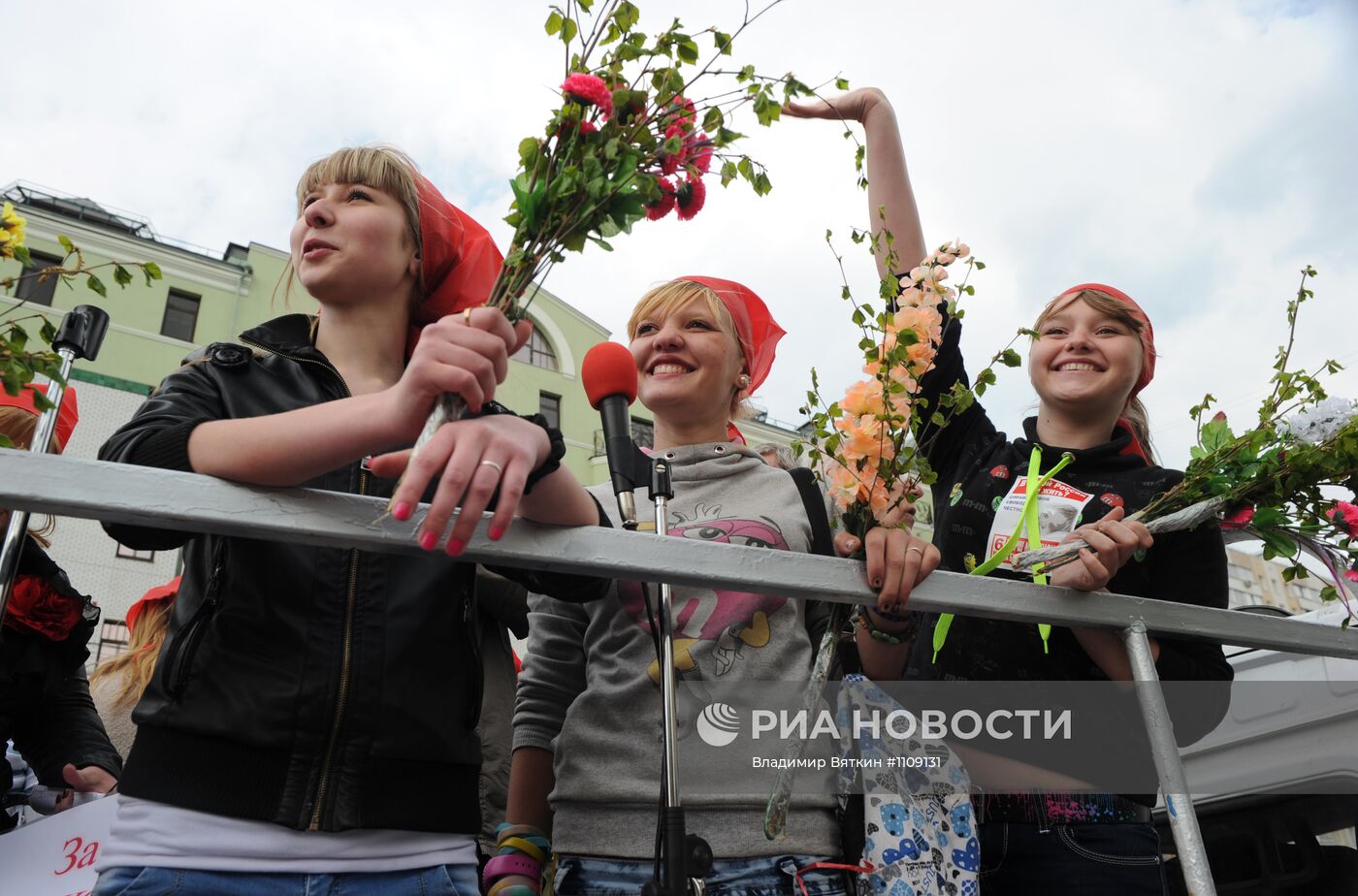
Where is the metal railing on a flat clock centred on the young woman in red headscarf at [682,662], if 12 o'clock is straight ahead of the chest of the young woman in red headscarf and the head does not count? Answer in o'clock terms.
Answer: The metal railing is roughly at 12 o'clock from the young woman in red headscarf.

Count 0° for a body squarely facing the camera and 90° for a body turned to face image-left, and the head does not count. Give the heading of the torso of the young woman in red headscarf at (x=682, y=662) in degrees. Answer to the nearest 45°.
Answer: approximately 0°

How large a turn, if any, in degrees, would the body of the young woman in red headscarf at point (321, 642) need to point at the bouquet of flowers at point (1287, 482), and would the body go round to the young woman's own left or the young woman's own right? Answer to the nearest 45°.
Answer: approximately 90° to the young woman's own left

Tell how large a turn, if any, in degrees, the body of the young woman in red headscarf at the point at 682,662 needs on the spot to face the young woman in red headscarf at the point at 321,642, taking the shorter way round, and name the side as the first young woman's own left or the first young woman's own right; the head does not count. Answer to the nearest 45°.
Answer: approximately 45° to the first young woman's own right

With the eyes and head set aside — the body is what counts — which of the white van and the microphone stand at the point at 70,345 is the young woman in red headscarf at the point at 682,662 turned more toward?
the microphone stand

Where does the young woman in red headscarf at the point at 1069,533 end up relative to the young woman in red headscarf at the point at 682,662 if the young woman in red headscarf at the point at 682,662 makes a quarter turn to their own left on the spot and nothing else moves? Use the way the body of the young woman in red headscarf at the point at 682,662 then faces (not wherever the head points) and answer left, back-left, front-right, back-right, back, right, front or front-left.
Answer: front

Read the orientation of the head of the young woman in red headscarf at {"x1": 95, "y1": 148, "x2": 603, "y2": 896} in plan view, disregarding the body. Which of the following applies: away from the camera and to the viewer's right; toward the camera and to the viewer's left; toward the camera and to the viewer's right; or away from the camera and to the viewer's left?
toward the camera and to the viewer's left
